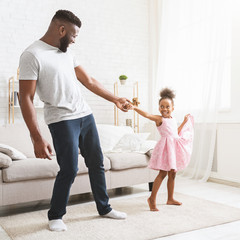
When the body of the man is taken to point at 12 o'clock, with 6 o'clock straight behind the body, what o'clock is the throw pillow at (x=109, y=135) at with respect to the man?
The throw pillow is roughly at 8 o'clock from the man.

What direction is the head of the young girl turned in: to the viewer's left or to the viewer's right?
to the viewer's left

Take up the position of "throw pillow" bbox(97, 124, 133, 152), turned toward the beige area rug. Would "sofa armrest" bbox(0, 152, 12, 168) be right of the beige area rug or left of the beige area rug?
right

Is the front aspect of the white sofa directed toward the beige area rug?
yes

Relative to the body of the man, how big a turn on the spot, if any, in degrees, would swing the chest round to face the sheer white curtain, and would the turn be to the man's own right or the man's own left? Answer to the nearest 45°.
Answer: approximately 90° to the man's own left

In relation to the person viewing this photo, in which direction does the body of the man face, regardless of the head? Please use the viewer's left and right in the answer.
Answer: facing the viewer and to the right of the viewer

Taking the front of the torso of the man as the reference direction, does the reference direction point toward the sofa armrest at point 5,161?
no

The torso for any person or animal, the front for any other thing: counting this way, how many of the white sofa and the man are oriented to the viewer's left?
0

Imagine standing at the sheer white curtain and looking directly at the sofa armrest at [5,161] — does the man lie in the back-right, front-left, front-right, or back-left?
front-left

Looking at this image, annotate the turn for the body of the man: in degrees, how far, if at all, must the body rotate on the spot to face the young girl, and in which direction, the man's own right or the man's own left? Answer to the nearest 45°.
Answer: approximately 90° to the man's own left

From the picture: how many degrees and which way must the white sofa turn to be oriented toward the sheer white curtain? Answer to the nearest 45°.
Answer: approximately 90° to its left
